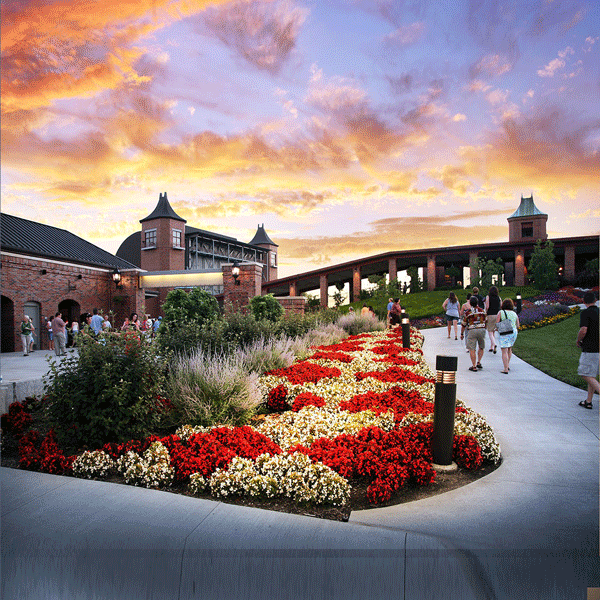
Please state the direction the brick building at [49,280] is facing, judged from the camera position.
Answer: facing the viewer and to the right of the viewer

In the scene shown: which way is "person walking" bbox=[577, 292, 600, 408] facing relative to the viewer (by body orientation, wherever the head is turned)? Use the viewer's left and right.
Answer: facing away from the viewer and to the left of the viewer

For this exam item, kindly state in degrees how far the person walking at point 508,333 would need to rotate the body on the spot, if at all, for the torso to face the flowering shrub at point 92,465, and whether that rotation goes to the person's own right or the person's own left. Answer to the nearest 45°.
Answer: approximately 135° to the person's own left

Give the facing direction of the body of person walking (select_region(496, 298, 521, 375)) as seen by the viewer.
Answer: away from the camera

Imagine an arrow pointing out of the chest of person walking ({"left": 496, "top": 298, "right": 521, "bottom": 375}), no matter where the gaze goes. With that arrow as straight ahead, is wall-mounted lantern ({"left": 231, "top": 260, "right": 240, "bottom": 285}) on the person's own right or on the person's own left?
on the person's own left

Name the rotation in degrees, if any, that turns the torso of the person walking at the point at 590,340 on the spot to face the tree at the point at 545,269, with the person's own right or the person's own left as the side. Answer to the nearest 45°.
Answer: approximately 45° to the person's own right

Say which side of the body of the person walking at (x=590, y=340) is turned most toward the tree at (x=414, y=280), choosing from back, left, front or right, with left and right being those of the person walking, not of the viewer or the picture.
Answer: front

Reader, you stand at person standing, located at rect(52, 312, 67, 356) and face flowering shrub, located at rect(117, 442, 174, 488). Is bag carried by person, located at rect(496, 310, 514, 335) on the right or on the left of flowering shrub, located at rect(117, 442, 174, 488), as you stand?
left

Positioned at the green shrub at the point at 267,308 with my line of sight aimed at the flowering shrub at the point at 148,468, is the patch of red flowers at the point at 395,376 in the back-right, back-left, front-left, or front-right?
front-left
